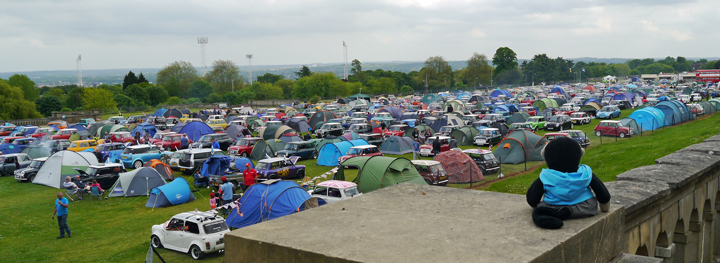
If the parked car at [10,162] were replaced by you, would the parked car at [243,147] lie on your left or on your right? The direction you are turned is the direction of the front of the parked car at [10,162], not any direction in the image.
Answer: on your left

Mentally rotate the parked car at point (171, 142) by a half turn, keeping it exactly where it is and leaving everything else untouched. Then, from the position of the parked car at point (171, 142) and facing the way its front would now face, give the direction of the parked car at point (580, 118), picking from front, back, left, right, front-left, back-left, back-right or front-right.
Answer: front-right

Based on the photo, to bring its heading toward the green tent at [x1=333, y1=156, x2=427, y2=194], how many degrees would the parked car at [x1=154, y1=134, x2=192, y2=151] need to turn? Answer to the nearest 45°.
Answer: approximately 45° to its left

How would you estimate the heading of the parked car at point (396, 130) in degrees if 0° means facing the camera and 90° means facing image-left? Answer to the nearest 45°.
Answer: approximately 45°

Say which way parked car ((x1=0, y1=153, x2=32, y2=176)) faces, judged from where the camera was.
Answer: facing the viewer and to the left of the viewer

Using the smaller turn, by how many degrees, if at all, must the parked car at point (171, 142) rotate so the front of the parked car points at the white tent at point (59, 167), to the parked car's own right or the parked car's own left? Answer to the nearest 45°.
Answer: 0° — it already faces it

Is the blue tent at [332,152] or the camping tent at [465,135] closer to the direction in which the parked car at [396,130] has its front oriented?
the blue tent
